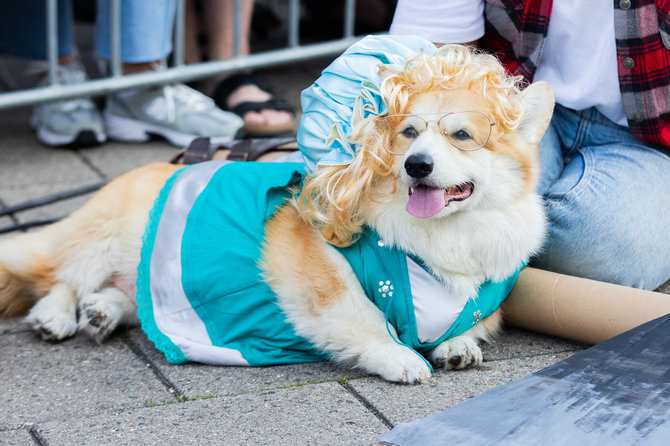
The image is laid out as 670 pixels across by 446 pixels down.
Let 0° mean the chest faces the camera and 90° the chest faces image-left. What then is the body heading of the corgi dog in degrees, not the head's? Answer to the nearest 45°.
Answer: approximately 315°

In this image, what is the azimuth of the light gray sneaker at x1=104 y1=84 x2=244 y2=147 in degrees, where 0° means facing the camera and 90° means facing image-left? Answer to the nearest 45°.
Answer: approximately 270°

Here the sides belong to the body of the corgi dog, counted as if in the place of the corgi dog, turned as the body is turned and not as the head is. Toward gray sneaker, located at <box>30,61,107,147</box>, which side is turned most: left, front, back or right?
back

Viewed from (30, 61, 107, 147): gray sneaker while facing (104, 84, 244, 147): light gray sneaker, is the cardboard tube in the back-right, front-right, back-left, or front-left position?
front-right

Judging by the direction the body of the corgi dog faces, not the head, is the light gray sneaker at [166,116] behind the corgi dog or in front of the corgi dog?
behind

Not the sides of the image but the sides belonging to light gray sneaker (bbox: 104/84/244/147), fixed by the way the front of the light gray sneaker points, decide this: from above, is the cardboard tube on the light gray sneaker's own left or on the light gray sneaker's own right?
on the light gray sneaker's own right

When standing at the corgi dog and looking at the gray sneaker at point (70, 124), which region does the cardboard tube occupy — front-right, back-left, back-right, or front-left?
back-right

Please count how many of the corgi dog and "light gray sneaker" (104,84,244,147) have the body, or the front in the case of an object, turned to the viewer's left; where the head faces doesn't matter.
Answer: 0
